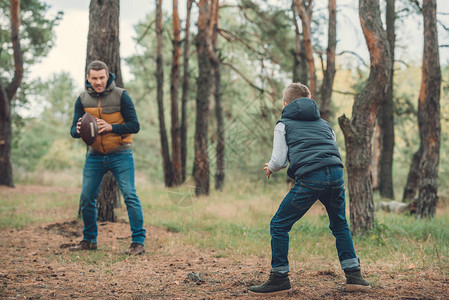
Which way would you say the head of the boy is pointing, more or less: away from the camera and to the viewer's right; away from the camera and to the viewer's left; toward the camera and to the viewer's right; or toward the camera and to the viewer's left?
away from the camera and to the viewer's left

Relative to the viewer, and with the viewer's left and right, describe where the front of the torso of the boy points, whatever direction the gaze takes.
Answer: facing away from the viewer and to the left of the viewer
